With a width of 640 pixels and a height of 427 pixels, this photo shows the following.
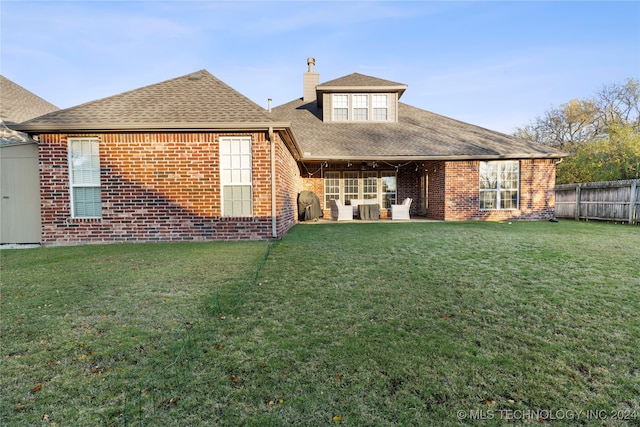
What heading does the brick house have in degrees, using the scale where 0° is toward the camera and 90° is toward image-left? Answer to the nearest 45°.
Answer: approximately 180°

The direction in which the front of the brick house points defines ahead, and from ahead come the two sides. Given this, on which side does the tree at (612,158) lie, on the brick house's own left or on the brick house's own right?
on the brick house's own right
